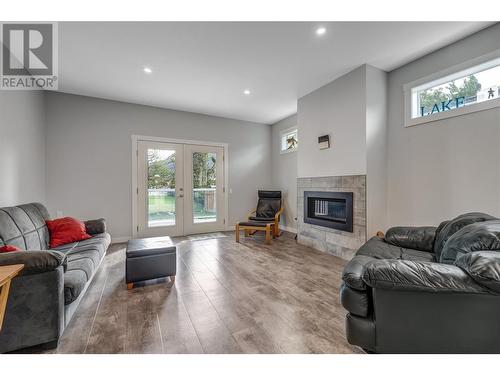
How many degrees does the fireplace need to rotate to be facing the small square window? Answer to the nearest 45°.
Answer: approximately 90° to its right

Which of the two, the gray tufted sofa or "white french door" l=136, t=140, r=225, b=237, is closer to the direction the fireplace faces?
the gray tufted sofa

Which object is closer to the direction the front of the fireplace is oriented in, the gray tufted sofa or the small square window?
the gray tufted sofa

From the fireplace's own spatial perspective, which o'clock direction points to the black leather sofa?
The black leather sofa is roughly at 10 o'clock from the fireplace.

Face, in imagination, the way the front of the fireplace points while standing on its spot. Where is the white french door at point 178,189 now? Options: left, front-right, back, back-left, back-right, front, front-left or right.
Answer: front-right

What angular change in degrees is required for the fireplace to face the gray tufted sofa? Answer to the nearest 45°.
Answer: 0° — it already faces it

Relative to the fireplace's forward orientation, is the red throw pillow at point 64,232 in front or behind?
in front

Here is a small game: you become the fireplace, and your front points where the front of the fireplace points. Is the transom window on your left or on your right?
on your left
